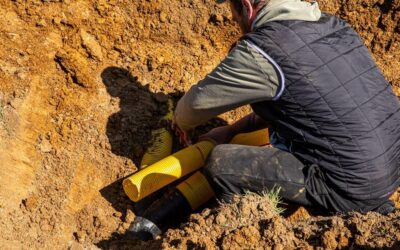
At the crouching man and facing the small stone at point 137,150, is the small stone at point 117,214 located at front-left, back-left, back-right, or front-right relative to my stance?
front-left

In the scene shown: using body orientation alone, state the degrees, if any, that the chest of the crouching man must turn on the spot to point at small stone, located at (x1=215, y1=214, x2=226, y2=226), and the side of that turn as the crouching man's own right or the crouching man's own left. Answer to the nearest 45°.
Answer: approximately 90° to the crouching man's own left

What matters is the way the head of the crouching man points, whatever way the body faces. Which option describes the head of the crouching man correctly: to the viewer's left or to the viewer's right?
to the viewer's left

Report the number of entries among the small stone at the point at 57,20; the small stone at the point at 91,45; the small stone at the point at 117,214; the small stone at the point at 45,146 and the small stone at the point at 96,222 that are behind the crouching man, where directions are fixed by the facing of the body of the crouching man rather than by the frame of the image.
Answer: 0

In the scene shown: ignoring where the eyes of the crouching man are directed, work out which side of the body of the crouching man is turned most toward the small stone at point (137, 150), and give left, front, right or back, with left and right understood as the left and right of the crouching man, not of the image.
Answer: front

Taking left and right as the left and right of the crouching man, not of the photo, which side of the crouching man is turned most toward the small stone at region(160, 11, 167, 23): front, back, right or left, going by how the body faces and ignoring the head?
front

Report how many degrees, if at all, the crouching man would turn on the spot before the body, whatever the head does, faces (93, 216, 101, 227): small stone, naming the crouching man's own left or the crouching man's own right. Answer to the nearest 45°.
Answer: approximately 45° to the crouching man's own left

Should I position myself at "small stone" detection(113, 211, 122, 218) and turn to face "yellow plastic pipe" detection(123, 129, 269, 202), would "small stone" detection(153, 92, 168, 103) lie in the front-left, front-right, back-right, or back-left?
front-left

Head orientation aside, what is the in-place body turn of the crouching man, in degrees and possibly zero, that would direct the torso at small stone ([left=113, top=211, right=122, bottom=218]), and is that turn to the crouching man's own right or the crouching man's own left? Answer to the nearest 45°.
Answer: approximately 45° to the crouching man's own left

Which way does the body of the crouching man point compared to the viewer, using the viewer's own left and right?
facing away from the viewer and to the left of the viewer

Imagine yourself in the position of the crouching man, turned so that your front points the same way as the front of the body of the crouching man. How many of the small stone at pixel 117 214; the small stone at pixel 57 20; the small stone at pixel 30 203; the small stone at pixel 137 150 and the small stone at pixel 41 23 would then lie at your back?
0

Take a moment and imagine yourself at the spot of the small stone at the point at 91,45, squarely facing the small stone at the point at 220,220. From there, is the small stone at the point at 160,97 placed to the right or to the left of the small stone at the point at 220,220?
left

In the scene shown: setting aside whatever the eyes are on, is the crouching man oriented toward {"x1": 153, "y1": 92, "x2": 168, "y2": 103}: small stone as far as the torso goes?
yes

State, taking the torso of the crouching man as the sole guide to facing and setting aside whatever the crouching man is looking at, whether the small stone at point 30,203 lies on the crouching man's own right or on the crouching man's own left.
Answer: on the crouching man's own left
